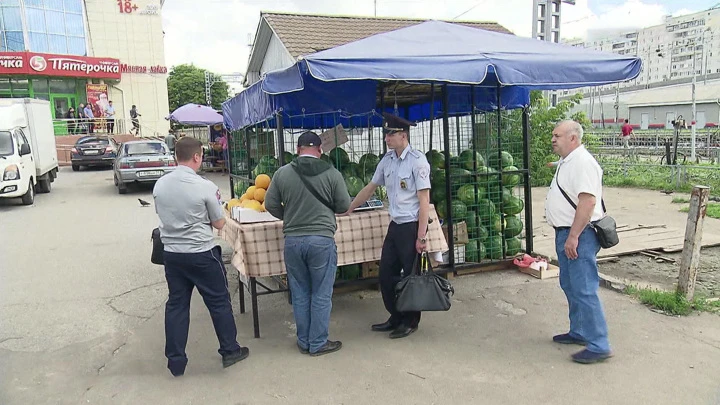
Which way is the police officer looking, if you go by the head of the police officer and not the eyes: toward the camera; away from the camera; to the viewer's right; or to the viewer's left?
to the viewer's left

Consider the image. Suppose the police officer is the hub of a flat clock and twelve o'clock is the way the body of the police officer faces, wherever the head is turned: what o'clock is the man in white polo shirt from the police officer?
The man in white polo shirt is roughly at 8 o'clock from the police officer.

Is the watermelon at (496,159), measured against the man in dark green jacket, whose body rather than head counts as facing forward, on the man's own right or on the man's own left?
on the man's own right

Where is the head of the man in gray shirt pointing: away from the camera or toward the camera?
away from the camera

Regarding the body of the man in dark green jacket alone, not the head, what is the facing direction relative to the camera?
away from the camera

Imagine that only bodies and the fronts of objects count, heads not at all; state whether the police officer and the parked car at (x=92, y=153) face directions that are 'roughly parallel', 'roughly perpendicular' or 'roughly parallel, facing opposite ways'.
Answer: roughly perpendicular

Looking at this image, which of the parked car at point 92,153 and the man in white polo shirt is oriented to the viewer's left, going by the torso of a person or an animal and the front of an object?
the man in white polo shirt

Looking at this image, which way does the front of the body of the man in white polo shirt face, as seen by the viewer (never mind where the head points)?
to the viewer's left

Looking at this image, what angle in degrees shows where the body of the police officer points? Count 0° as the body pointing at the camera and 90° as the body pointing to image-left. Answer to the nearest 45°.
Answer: approximately 45°

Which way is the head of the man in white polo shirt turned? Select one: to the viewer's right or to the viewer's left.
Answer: to the viewer's left

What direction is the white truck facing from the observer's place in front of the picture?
facing the viewer and to the left of the viewer

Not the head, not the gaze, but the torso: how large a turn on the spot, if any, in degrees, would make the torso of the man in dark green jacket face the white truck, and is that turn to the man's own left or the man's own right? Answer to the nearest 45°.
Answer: approximately 45° to the man's own left

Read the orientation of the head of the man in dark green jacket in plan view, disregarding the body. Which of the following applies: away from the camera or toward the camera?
away from the camera
